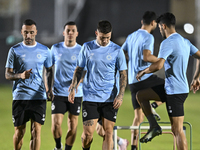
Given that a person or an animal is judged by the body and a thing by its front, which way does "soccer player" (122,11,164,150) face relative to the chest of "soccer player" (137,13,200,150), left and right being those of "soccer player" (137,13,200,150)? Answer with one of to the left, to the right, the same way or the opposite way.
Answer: to the right

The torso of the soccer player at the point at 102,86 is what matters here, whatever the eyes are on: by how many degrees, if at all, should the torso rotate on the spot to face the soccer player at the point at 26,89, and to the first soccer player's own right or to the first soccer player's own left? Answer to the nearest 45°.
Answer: approximately 90° to the first soccer player's own right

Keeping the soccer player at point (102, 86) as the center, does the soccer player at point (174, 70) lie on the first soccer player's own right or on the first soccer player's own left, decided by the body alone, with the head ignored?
on the first soccer player's own left

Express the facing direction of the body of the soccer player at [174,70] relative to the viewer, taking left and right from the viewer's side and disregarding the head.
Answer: facing away from the viewer and to the left of the viewer

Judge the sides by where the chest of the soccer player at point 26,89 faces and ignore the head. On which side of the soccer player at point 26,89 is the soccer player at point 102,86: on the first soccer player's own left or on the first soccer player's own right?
on the first soccer player's own left

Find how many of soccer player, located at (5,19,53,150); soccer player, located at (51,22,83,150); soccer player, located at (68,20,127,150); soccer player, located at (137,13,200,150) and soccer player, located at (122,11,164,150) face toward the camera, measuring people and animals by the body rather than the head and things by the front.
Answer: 3

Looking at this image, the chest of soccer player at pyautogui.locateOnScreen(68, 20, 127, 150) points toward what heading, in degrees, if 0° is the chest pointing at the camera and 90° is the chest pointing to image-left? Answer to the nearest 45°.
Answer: approximately 0°
